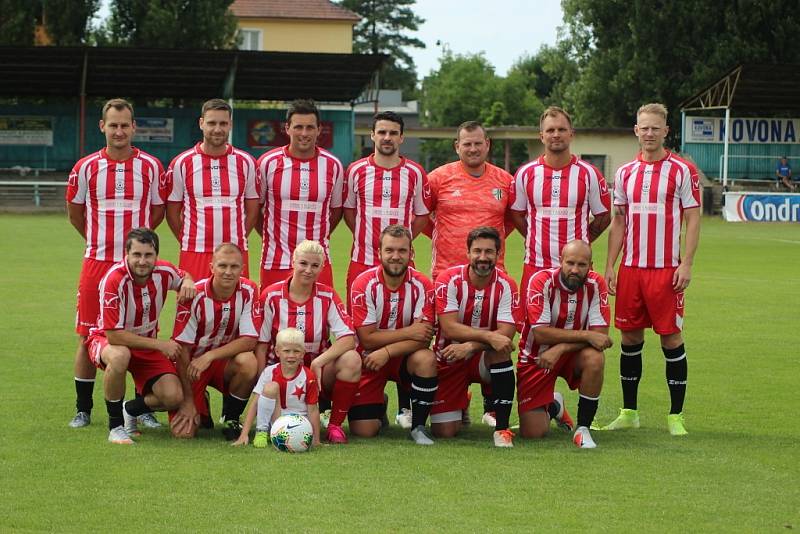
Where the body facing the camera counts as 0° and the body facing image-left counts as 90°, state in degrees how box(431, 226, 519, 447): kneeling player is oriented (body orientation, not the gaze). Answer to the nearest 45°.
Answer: approximately 0°

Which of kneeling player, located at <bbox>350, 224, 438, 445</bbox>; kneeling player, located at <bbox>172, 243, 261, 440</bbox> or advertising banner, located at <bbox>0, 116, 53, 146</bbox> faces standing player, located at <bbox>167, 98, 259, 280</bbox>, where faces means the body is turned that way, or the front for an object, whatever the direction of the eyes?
the advertising banner

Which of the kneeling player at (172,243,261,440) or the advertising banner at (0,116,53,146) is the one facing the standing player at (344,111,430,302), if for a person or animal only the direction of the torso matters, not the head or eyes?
the advertising banner

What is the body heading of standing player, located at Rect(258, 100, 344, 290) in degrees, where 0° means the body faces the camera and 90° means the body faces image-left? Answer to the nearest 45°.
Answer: approximately 0°

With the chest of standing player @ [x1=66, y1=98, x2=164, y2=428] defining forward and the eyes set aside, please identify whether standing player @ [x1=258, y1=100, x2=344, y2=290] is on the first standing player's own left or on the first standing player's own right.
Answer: on the first standing player's own left

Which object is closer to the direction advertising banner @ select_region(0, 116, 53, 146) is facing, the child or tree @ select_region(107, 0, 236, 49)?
the child

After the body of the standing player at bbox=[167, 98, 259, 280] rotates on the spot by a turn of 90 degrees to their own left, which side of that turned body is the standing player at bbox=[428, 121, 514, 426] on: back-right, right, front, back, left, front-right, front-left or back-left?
front

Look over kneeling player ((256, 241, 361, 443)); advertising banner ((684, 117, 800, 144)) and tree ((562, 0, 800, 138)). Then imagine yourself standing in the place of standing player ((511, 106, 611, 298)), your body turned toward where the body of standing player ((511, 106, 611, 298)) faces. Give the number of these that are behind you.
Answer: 2

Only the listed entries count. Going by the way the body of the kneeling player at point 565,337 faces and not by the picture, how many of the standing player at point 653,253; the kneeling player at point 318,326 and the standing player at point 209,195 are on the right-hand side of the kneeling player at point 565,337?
2

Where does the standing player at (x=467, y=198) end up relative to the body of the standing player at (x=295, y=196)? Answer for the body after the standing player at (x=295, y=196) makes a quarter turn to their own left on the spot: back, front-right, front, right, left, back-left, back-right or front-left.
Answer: front

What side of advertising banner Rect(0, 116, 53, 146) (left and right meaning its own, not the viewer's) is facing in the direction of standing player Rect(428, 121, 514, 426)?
front
